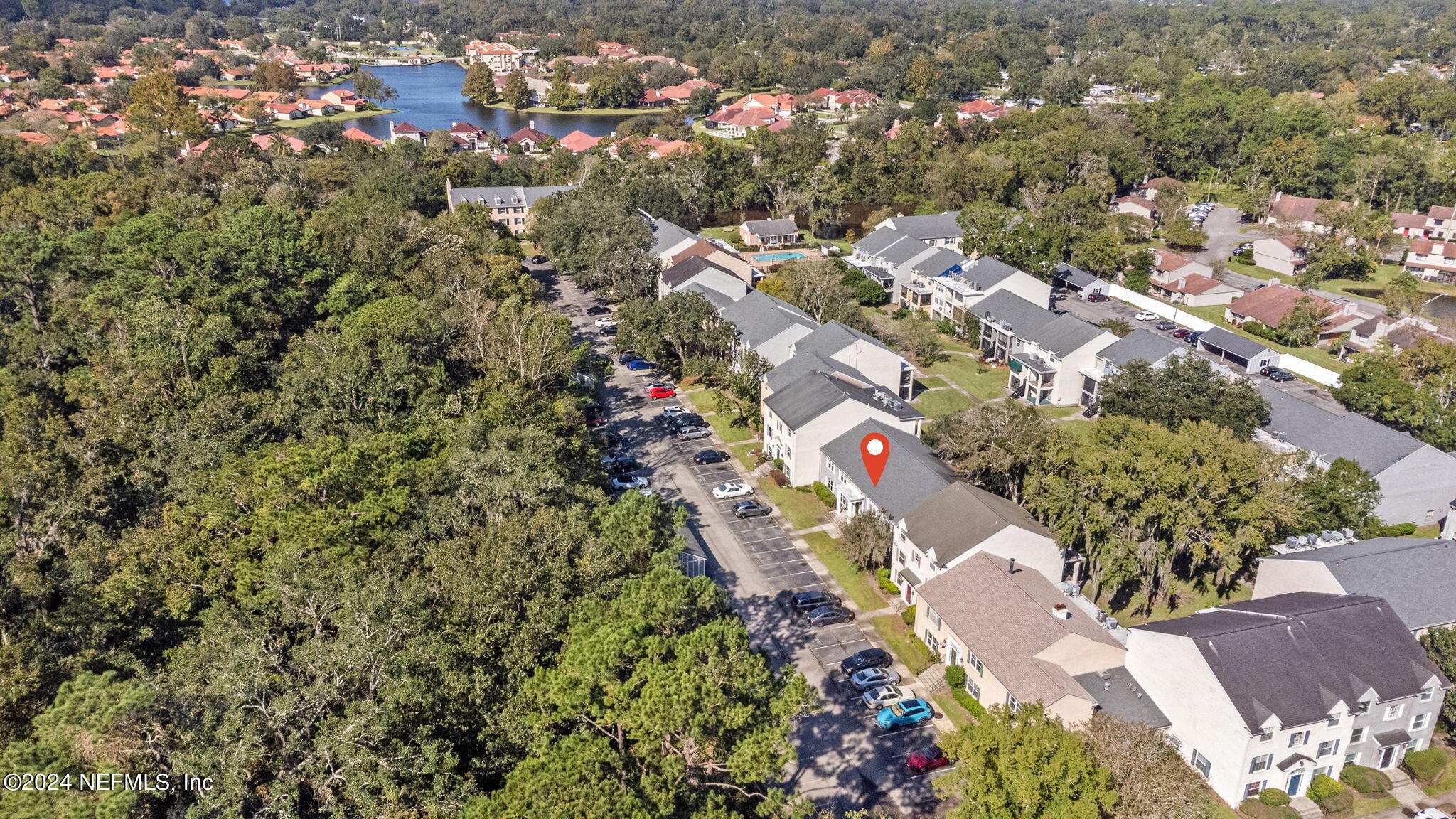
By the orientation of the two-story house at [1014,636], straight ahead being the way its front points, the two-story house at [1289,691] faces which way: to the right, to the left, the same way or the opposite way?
to the left

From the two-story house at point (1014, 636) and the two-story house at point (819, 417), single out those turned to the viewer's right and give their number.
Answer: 0

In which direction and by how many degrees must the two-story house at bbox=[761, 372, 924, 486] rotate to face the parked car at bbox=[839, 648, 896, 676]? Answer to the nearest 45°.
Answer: approximately 45° to its left

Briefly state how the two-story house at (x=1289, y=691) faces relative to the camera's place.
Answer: facing the viewer and to the right of the viewer

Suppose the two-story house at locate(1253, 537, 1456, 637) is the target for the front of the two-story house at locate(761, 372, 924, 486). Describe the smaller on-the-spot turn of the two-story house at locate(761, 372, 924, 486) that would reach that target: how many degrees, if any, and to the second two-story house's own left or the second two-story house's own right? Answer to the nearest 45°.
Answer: approximately 90° to the second two-story house's own left

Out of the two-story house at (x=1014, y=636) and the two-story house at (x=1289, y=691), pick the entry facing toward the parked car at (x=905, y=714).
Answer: the two-story house at (x=1014, y=636)

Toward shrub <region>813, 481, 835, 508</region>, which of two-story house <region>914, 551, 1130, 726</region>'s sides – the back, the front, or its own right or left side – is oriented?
right

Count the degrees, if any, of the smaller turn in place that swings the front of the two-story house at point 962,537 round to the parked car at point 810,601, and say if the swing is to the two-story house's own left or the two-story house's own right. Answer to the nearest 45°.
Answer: approximately 45° to the two-story house's own right

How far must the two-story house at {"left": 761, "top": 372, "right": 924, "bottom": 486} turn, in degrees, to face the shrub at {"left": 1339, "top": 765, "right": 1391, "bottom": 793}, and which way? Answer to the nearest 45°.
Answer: approximately 90° to its left
